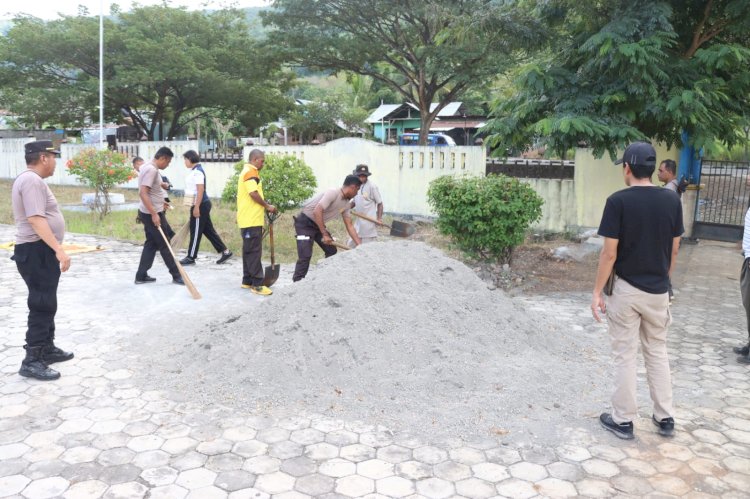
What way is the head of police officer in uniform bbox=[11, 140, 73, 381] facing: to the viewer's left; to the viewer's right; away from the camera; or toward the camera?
to the viewer's right

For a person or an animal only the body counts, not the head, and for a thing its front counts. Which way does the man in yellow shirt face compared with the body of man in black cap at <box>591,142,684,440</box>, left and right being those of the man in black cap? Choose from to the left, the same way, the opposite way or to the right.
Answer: to the right

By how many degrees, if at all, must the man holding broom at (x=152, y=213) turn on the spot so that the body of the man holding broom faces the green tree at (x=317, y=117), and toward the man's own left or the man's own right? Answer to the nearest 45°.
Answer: approximately 90° to the man's own left

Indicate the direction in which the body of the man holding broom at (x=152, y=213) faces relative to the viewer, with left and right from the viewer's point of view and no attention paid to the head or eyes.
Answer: facing to the right of the viewer

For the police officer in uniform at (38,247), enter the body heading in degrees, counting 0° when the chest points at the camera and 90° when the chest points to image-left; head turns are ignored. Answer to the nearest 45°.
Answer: approximately 270°

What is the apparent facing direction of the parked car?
to the viewer's right

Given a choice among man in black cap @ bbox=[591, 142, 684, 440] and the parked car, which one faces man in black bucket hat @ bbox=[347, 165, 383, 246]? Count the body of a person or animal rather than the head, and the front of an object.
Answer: man in black cap @ bbox=[591, 142, 684, 440]

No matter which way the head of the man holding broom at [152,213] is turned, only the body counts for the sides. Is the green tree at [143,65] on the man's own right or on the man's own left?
on the man's own left

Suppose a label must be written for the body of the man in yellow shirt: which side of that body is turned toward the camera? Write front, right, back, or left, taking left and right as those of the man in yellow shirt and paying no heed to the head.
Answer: right

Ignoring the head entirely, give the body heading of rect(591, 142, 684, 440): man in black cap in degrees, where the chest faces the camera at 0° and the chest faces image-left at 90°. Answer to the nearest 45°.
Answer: approximately 135°
